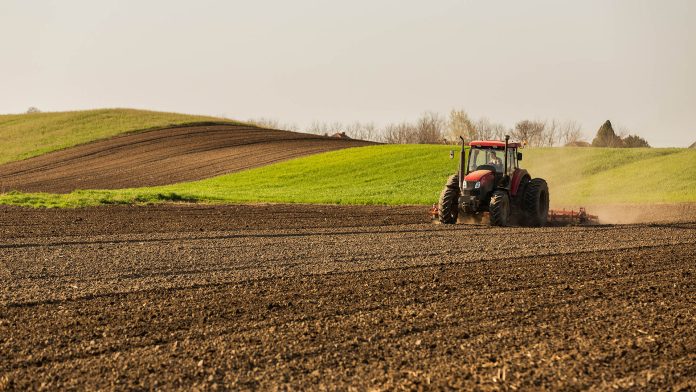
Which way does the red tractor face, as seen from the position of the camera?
facing the viewer and to the left of the viewer
